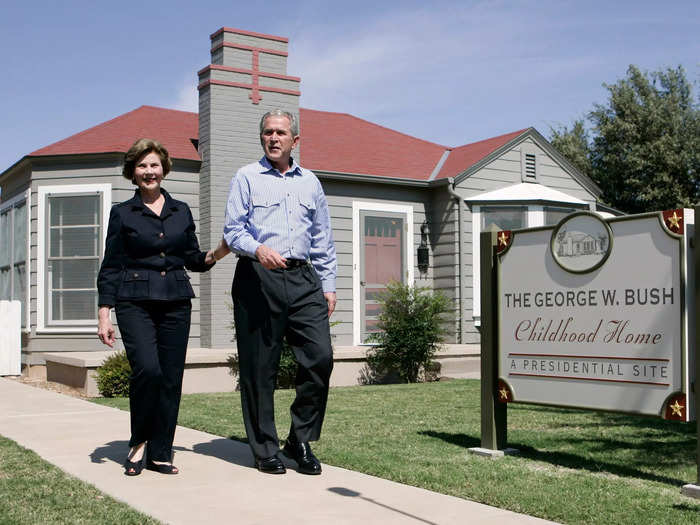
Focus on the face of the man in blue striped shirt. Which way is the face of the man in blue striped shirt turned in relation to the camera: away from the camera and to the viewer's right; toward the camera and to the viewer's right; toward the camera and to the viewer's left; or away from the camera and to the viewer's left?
toward the camera and to the viewer's left

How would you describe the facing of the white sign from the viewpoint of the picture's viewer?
facing the viewer and to the left of the viewer

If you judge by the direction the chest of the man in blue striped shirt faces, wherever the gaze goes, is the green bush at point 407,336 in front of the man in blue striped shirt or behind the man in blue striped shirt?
behind

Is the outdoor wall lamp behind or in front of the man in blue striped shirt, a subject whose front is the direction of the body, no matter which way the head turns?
behind

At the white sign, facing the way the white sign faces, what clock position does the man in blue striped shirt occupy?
The man in blue striped shirt is roughly at 1 o'clock from the white sign.

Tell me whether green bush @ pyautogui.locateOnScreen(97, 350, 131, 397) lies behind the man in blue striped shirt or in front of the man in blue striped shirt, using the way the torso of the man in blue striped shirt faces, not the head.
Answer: behind

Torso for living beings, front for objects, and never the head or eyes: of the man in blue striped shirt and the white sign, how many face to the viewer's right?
0

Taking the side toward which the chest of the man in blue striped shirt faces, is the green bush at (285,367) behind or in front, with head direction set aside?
behind

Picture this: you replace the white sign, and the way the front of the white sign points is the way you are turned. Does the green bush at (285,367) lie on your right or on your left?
on your right

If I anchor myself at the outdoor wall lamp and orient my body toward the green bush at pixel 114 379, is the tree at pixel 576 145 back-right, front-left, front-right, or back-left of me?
back-right

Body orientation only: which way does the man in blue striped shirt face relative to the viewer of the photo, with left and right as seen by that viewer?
facing the viewer

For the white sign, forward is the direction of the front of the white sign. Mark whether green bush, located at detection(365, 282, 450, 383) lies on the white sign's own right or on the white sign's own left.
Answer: on the white sign's own right

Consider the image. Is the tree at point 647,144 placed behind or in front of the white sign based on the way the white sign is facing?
behind

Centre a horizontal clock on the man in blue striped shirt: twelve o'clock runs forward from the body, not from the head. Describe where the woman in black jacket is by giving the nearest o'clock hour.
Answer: The woman in black jacket is roughly at 3 o'clock from the man in blue striped shirt.
